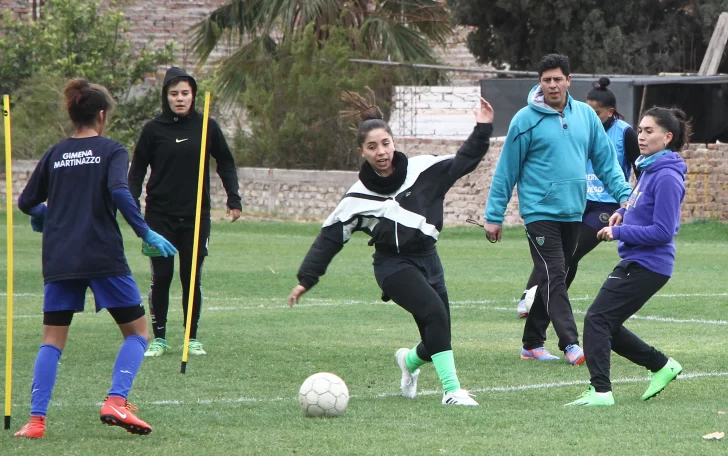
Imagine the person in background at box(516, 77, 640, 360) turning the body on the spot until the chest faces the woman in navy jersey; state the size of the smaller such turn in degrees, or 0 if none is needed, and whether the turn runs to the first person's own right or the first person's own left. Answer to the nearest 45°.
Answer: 0° — they already face them

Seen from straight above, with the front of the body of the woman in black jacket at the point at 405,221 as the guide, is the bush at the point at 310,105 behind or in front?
behind

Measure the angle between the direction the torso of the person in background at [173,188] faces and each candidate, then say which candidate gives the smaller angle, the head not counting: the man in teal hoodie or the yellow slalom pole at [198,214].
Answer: the yellow slalom pole

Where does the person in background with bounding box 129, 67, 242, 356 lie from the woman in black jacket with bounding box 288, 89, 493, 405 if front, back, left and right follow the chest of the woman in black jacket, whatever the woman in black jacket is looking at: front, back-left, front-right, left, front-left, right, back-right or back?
back-right

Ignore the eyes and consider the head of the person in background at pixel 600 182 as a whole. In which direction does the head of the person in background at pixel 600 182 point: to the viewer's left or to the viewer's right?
to the viewer's left

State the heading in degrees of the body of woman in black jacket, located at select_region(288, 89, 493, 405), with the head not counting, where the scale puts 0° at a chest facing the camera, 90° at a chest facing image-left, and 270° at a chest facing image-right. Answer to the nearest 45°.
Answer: approximately 0°

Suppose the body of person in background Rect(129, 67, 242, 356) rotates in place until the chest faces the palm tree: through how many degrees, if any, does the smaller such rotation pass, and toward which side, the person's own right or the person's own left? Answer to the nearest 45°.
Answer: approximately 180°

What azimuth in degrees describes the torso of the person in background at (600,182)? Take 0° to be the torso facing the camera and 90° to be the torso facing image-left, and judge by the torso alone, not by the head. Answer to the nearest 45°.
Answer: approximately 45°

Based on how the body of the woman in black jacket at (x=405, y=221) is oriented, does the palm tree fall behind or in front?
behind

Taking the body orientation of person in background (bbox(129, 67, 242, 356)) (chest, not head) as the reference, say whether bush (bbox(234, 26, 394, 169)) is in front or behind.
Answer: behind

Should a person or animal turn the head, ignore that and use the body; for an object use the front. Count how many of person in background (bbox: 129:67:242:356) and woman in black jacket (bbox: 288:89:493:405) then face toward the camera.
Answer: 2
